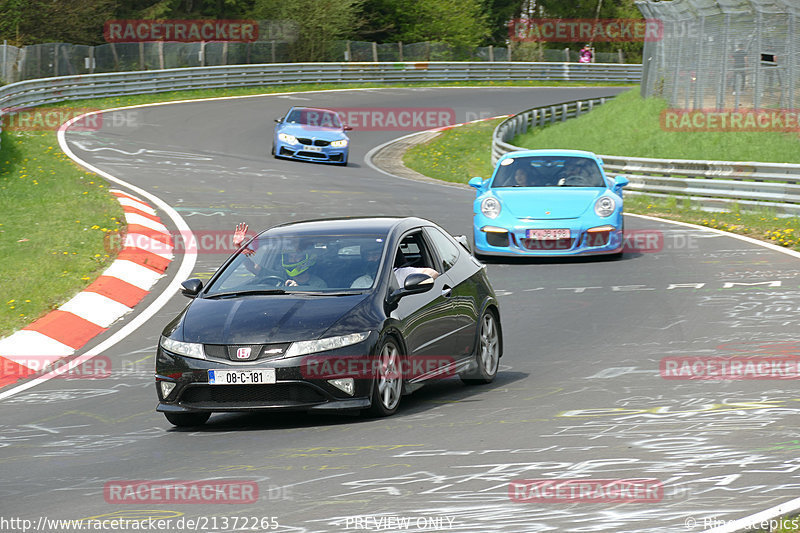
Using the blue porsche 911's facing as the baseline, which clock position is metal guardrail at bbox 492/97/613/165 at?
The metal guardrail is roughly at 6 o'clock from the blue porsche 911.

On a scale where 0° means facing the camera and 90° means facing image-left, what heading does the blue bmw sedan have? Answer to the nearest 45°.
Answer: approximately 0°

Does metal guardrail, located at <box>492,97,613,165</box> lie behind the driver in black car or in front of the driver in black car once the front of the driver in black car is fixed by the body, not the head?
behind

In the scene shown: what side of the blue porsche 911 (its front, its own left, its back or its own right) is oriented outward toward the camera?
front

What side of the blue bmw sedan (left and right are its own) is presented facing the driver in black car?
front

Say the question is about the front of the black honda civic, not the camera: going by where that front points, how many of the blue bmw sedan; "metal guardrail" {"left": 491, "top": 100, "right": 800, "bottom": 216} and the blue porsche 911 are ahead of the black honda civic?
0

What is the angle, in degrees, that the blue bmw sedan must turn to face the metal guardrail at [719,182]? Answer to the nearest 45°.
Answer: approximately 45° to its left

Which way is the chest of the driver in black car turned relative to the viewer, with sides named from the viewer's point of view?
facing the viewer and to the left of the viewer

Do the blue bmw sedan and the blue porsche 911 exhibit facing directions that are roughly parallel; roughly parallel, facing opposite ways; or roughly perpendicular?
roughly parallel

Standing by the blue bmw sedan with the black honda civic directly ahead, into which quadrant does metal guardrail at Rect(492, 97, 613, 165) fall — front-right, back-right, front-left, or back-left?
back-left

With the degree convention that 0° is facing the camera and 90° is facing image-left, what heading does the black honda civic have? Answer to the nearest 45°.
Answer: approximately 45°

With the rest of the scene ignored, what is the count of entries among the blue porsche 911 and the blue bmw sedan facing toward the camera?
2

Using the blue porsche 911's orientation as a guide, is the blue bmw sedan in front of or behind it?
behind

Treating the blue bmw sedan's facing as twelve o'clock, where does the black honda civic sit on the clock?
The black honda civic is roughly at 12 o'clock from the blue bmw sedan.
